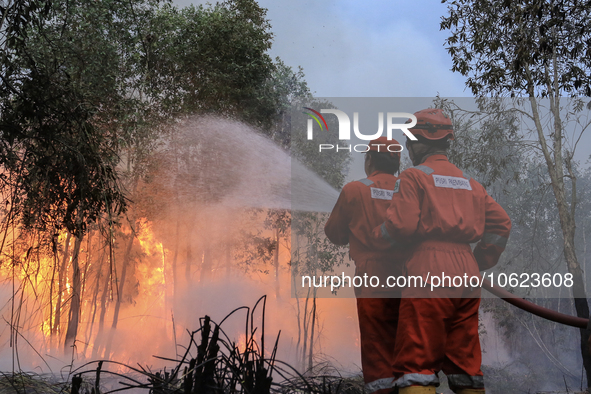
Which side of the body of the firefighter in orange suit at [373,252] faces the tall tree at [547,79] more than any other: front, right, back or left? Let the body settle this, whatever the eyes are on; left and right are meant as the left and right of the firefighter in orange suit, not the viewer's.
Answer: right

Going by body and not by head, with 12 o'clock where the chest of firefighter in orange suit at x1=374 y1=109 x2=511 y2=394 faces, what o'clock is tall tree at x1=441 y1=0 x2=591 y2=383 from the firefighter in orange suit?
The tall tree is roughly at 2 o'clock from the firefighter in orange suit.

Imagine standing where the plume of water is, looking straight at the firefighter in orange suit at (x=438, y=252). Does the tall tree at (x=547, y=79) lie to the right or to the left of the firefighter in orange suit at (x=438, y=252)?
left

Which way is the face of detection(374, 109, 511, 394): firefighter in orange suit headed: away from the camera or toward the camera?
away from the camera

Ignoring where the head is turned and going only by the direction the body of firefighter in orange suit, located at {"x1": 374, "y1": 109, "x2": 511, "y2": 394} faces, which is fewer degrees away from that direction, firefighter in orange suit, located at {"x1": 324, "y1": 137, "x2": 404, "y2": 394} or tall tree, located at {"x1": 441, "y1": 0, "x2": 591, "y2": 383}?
the firefighter in orange suit

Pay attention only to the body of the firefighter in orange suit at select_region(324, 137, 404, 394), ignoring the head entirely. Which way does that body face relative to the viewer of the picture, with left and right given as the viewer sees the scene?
facing away from the viewer and to the left of the viewer

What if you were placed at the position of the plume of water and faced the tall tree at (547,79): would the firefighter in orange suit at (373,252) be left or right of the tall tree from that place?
right

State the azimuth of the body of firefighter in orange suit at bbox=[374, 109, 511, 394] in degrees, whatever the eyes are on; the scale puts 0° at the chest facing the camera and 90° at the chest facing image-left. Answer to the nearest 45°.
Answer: approximately 135°

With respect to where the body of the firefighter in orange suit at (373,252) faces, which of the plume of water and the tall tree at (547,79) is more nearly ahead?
the plume of water

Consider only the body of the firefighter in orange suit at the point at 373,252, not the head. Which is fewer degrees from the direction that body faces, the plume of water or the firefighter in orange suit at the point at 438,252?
the plume of water

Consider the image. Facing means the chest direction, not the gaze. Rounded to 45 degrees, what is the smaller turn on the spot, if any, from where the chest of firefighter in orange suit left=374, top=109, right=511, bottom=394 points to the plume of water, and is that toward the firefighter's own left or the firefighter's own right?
0° — they already face it
